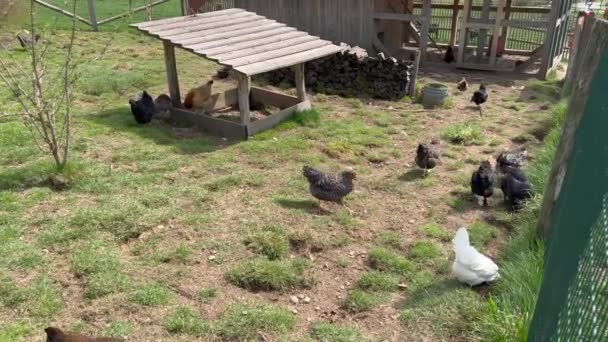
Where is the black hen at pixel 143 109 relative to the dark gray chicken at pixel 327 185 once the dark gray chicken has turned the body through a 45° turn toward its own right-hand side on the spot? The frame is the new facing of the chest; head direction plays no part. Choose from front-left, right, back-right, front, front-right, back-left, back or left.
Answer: back

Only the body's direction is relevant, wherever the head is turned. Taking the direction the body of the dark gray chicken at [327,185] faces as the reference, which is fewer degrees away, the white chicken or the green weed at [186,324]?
the white chicken

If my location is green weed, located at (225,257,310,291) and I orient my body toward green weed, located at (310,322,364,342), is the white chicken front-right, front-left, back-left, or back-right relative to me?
front-left

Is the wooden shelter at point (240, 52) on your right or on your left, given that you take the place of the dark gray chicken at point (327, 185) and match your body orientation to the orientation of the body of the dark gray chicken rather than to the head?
on your left

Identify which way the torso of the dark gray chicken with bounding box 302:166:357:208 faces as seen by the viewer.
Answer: to the viewer's right

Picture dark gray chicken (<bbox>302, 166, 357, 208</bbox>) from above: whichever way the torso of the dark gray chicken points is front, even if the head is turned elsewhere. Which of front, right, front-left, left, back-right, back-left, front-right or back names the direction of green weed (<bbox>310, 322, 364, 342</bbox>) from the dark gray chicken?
right

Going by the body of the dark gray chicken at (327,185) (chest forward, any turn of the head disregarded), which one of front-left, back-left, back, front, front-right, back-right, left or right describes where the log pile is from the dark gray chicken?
left

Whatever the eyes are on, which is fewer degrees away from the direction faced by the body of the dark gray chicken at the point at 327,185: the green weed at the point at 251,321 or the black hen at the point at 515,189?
the black hen
